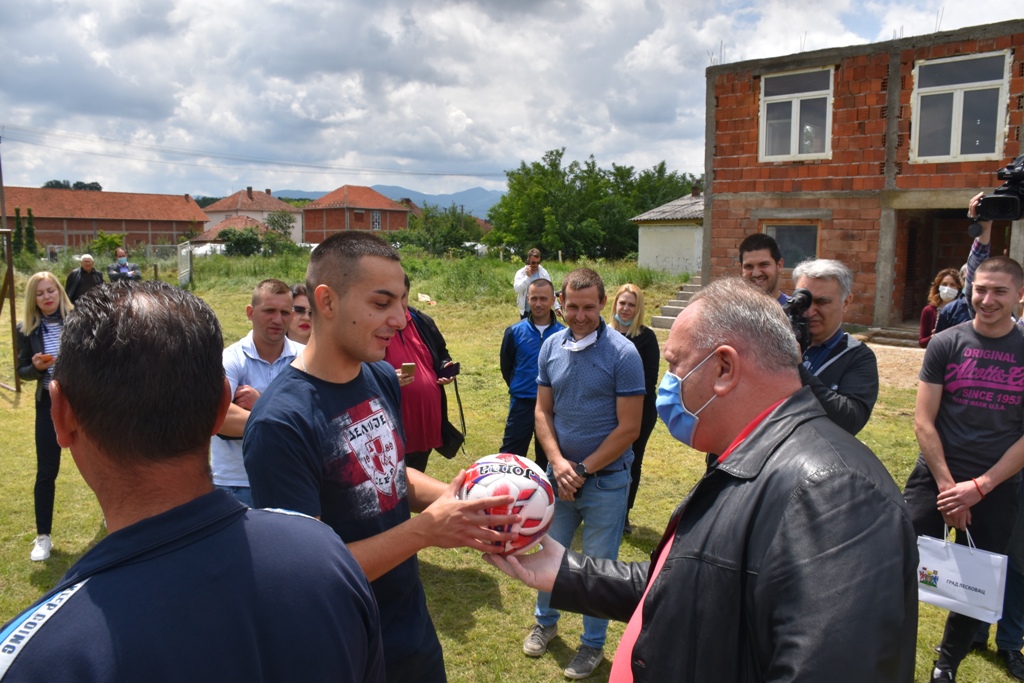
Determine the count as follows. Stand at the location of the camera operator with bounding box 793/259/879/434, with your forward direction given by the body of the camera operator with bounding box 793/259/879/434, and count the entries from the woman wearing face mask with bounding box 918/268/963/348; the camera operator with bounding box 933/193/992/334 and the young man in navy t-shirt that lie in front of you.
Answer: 1

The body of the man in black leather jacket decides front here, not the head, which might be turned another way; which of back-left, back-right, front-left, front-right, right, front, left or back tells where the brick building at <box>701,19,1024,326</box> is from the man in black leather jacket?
right

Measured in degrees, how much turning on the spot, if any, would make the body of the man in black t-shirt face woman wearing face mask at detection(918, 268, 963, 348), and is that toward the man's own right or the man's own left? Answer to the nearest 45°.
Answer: approximately 180°

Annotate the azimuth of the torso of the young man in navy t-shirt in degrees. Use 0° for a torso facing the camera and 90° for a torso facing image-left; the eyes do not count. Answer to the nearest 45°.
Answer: approximately 315°

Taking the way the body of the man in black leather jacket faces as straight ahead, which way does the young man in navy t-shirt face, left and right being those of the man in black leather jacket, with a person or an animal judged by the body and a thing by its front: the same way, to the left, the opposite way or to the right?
the opposite way

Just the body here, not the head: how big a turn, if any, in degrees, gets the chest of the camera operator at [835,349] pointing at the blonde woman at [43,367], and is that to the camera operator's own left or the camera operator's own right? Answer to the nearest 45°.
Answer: approximately 45° to the camera operator's own right

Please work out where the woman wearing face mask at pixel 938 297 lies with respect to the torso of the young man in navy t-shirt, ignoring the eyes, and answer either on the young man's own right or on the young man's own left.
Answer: on the young man's own left

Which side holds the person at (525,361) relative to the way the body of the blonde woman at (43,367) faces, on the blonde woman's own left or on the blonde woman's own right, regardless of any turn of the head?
on the blonde woman's own left

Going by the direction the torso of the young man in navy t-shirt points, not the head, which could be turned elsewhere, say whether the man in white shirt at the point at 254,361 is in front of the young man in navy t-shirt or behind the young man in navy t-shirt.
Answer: behind

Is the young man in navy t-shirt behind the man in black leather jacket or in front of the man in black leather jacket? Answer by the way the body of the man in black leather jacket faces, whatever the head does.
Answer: in front

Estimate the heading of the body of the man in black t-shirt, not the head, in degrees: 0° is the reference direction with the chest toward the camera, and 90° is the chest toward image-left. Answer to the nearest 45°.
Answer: approximately 0°

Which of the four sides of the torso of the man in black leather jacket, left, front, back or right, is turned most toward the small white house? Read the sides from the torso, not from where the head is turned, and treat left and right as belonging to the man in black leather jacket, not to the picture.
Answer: right
